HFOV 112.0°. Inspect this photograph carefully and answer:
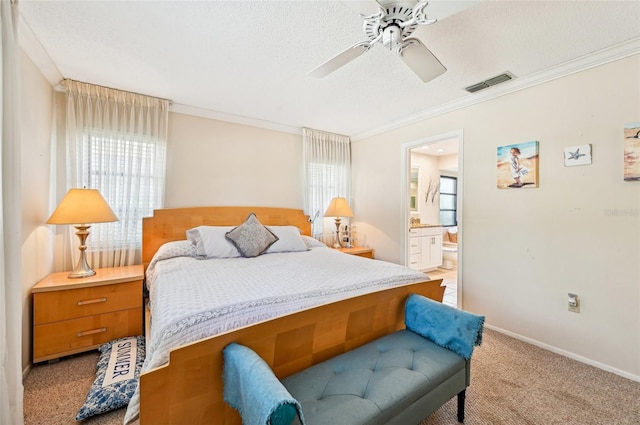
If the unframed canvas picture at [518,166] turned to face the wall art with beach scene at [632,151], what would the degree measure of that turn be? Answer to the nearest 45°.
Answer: approximately 135° to its left

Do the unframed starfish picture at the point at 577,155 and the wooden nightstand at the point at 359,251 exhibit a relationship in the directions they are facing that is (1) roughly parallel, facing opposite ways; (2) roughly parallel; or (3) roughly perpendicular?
roughly perpendicular

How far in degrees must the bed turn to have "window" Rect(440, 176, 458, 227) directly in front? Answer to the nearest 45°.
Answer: approximately 90° to its left

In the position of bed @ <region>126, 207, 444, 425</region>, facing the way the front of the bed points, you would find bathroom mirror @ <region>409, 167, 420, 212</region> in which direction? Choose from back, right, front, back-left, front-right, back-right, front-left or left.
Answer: left

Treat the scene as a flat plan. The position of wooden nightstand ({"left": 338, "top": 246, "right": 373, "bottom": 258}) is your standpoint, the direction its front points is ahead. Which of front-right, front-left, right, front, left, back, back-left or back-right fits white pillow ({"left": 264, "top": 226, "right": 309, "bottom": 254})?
right

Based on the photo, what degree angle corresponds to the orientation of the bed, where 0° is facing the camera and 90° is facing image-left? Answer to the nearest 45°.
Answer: approximately 315°

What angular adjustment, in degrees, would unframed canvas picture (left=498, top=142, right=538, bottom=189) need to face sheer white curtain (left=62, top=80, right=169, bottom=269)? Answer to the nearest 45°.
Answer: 0° — it already faces it

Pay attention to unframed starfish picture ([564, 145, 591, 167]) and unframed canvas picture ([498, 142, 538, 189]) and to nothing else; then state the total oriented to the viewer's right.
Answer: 0

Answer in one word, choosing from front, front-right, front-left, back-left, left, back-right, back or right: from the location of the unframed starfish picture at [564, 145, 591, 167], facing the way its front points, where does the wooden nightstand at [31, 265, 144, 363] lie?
front-right

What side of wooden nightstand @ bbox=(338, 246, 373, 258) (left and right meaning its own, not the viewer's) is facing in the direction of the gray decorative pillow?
right

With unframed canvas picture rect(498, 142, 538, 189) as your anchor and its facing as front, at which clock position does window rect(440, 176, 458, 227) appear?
The window is roughly at 4 o'clock from the unframed canvas picture.
